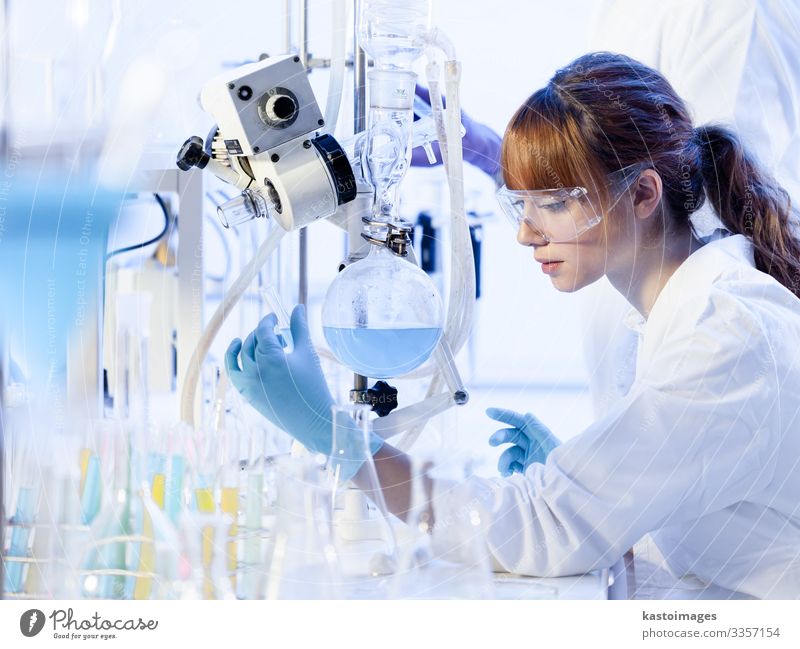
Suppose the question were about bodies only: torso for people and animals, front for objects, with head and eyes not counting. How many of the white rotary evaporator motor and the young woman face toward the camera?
1

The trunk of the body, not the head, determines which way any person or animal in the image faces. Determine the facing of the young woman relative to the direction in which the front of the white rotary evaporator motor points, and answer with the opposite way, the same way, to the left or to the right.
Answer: to the right

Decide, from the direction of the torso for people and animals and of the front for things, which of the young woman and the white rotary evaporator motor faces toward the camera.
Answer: the white rotary evaporator motor

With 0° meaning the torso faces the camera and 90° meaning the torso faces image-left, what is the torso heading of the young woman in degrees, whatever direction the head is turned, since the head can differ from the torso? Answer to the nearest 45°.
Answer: approximately 90°

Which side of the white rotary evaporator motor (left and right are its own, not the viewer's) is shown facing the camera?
front
